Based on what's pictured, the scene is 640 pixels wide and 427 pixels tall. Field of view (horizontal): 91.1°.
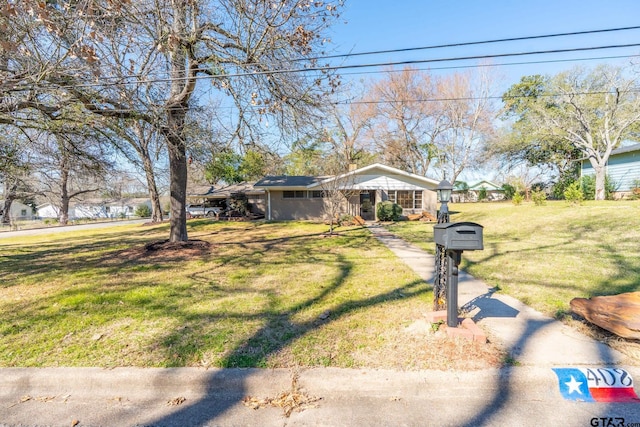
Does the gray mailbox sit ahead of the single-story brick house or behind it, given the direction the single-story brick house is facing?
ahead

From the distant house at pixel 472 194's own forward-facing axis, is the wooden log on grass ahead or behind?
ahead

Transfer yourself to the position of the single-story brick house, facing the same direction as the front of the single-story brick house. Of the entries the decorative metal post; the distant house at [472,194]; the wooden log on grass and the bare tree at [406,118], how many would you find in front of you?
2

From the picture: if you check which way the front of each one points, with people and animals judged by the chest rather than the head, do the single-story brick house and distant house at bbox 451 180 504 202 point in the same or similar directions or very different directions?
same or similar directions

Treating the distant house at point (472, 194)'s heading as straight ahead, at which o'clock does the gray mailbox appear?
The gray mailbox is roughly at 12 o'clock from the distant house.

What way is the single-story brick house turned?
toward the camera

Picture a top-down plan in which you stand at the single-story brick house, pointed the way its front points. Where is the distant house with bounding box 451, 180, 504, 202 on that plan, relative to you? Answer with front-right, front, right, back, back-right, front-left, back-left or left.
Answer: back-left

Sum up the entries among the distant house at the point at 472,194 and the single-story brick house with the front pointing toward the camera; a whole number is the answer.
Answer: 2

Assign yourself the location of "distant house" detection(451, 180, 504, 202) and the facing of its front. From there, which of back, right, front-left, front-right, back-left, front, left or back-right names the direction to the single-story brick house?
front

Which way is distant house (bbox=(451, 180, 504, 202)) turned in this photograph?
toward the camera

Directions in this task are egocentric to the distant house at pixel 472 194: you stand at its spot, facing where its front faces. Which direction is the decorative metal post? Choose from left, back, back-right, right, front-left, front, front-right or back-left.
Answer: front

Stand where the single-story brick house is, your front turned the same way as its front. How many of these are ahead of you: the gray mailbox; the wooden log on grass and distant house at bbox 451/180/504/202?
2

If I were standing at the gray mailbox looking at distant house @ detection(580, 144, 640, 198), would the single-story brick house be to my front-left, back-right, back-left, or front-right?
front-left
